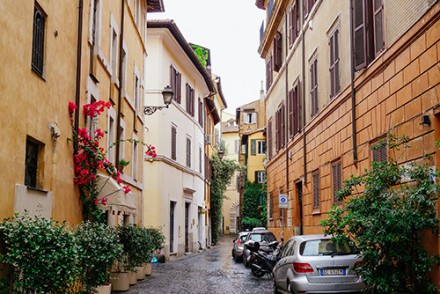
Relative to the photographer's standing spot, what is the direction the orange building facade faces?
facing the viewer and to the left of the viewer

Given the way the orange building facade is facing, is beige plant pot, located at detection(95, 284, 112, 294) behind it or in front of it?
in front

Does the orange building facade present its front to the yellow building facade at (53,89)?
yes

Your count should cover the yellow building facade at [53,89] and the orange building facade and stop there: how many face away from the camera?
0

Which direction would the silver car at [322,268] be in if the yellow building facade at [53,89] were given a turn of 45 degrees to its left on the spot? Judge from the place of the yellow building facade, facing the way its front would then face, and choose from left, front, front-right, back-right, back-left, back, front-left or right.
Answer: front

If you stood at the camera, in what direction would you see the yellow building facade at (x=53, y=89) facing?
facing the viewer and to the right of the viewer
